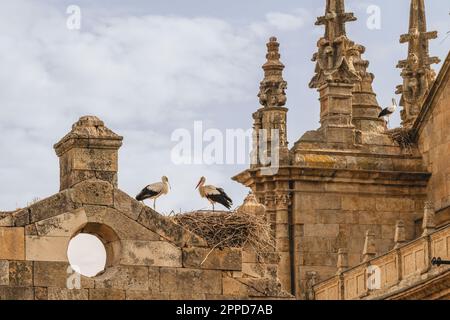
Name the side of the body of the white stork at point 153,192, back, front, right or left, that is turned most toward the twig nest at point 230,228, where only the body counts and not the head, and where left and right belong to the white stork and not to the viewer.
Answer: front

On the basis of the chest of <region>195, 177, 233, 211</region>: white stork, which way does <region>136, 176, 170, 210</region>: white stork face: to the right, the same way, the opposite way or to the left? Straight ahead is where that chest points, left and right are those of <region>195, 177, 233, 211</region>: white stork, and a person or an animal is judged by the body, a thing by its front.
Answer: the opposite way

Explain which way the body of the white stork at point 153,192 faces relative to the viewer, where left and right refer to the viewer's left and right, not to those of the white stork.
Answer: facing to the right of the viewer

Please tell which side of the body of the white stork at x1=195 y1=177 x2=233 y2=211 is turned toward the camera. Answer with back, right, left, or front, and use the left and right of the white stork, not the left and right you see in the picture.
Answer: left

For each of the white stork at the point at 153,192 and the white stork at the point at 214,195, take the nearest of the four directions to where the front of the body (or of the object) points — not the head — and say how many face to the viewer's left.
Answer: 1
